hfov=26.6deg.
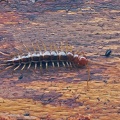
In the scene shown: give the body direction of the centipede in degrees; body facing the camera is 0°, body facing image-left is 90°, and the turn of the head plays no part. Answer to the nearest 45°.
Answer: approximately 270°
